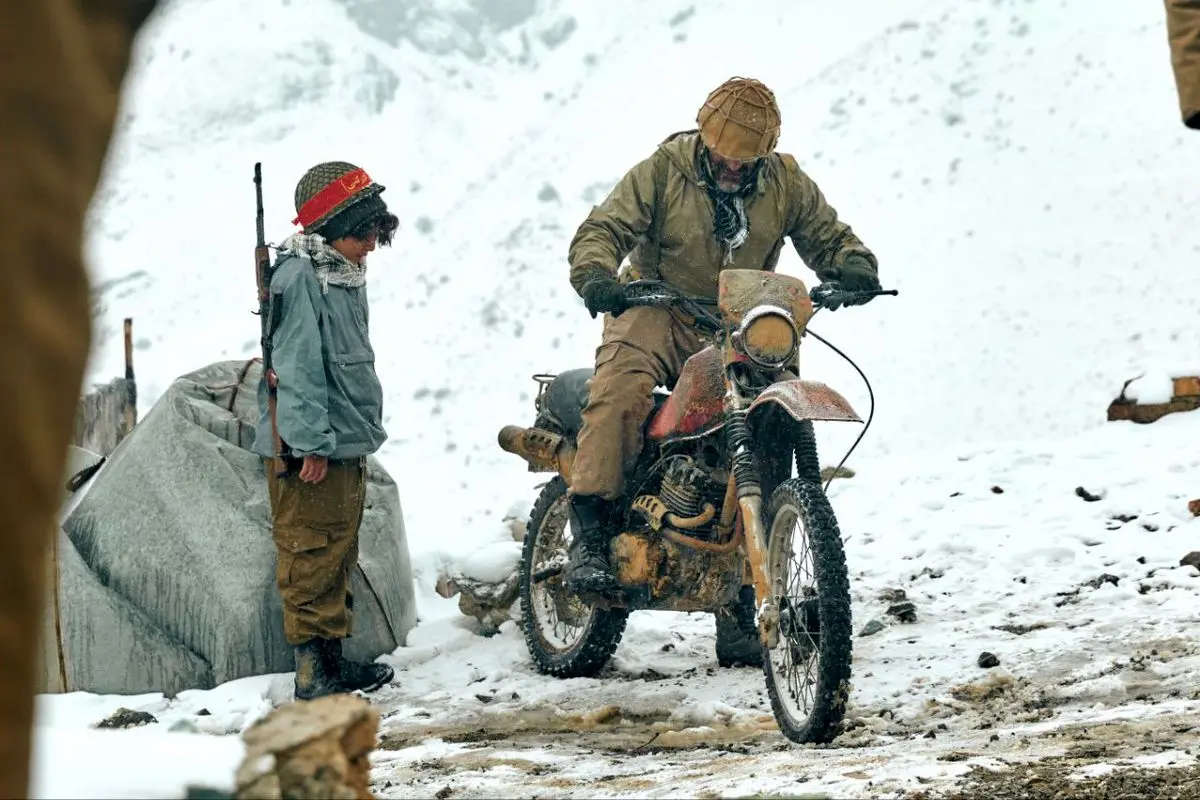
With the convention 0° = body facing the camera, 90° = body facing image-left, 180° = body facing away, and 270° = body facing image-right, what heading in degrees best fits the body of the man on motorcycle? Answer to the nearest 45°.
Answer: approximately 315°

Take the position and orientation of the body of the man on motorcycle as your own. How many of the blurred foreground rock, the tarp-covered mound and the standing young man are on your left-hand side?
0

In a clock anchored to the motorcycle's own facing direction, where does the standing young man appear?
The standing young man is roughly at 5 o'clock from the motorcycle.

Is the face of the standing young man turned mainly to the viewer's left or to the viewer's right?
to the viewer's right

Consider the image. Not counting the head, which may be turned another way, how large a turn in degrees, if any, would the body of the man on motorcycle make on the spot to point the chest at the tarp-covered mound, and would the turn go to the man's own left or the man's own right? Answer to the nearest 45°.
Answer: approximately 135° to the man's own right

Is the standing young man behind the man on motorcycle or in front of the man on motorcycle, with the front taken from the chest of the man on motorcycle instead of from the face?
behind

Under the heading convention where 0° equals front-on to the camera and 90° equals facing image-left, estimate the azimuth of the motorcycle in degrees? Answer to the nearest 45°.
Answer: approximately 315°

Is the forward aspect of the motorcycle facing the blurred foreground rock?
no

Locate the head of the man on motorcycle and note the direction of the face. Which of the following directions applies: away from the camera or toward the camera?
toward the camera
